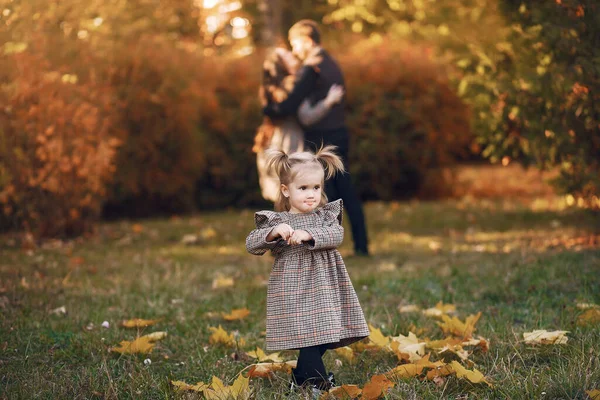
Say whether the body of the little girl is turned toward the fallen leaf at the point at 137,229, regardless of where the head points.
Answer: no

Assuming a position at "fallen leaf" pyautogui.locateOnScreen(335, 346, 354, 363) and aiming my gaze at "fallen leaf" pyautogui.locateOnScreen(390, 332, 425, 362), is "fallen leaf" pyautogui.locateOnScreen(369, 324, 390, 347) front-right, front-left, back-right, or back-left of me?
front-left

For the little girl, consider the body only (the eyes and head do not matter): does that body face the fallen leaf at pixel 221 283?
no

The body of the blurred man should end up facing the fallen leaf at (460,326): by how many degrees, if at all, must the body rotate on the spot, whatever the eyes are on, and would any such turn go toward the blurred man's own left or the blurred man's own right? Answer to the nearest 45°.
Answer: approximately 90° to the blurred man's own left

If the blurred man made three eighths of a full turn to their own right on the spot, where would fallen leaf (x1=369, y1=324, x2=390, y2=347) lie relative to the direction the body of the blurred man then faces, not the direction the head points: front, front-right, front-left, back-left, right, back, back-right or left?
back-right

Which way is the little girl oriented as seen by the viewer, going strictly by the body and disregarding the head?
toward the camera

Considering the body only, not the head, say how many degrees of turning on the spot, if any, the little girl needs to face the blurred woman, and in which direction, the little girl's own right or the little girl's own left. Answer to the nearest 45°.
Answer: approximately 180°

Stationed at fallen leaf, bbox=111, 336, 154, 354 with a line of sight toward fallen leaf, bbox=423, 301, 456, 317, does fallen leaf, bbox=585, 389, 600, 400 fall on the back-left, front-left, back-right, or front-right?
front-right

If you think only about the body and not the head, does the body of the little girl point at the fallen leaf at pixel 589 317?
no
